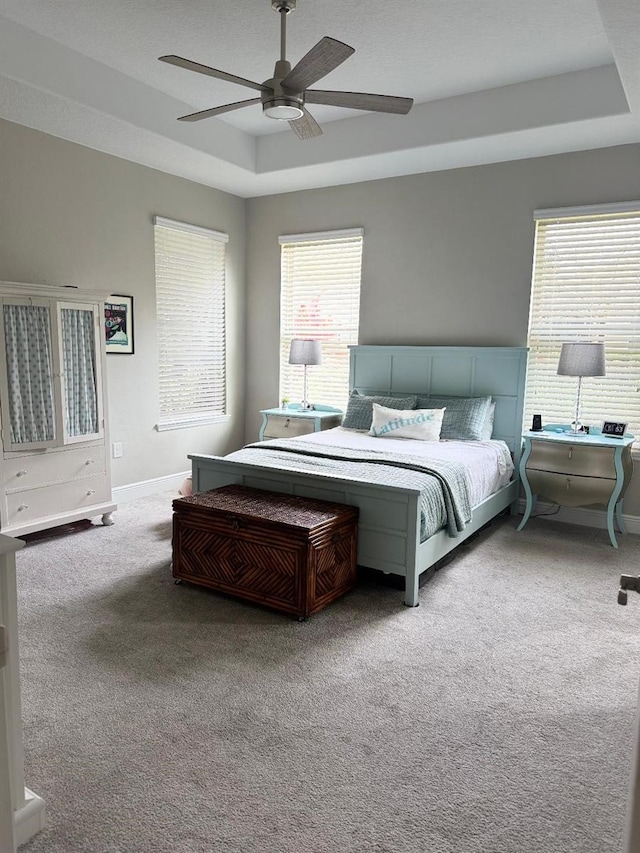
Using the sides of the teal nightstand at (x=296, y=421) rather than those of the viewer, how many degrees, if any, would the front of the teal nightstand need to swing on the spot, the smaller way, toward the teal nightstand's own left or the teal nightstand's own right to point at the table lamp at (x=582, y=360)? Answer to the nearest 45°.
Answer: approximately 90° to the teal nightstand's own left

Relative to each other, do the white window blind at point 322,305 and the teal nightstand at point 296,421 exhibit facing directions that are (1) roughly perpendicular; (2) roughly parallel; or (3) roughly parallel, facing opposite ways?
roughly parallel

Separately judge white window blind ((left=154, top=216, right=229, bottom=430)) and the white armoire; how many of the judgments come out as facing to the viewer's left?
0

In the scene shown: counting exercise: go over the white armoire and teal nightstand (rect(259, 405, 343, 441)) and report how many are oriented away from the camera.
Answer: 0

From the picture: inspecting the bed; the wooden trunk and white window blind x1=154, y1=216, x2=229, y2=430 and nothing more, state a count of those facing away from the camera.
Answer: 0

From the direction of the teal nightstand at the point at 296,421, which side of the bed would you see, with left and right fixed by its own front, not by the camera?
right

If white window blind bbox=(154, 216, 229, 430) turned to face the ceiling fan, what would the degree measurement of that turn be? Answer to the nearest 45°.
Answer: approximately 45° to its right

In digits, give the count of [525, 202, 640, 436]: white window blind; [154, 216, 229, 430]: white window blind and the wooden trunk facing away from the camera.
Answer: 0

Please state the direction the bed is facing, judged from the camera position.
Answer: facing the viewer and to the left of the viewer

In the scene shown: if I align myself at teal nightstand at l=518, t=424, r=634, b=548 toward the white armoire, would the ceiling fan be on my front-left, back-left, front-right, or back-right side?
front-left

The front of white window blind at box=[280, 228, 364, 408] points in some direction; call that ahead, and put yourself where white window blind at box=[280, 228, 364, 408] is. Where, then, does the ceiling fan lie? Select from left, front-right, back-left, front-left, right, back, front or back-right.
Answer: front-left

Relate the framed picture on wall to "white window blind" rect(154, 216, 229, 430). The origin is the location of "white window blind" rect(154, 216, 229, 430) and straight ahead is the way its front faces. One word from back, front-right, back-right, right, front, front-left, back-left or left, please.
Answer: right

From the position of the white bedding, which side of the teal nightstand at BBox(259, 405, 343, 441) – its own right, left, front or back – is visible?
left

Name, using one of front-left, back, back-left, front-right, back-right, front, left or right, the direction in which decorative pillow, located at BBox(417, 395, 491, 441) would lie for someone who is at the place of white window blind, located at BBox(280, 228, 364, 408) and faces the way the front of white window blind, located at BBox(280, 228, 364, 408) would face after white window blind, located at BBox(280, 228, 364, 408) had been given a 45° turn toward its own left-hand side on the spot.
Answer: front-left

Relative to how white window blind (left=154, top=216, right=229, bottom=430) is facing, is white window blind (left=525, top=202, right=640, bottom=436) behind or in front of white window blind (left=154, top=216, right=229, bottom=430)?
in front

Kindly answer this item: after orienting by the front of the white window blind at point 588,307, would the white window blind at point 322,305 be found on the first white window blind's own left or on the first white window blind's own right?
on the first white window blind's own right

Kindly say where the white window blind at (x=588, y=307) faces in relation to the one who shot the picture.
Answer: facing the viewer
